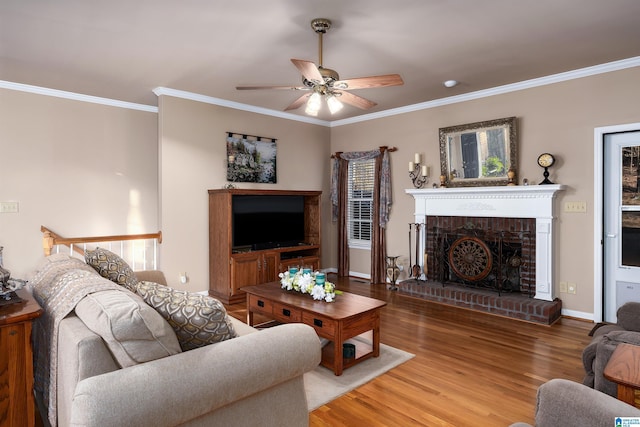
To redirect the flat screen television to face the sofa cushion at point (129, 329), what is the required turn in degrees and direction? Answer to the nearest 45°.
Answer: approximately 45° to its right

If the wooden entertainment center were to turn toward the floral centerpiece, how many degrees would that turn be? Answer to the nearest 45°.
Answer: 0° — it already faces it

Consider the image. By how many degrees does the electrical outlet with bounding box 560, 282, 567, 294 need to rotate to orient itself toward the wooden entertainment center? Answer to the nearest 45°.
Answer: approximately 90° to its right

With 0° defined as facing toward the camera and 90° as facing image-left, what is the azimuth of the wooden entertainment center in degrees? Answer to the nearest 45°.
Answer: approximately 315°

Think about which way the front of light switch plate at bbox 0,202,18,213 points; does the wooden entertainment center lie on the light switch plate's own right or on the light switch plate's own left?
on the light switch plate's own left

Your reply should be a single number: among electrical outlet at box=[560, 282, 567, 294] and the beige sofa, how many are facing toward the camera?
1

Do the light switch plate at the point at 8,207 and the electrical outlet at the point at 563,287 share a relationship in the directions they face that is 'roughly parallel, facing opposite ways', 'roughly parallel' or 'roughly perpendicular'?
roughly perpendicular

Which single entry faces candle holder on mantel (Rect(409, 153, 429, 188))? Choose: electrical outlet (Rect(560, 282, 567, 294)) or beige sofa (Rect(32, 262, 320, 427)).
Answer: the beige sofa

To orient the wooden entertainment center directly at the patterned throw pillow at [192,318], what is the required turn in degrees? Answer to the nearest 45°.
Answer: approximately 45° to its right

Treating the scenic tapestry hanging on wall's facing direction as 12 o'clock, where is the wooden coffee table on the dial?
The wooden coffee table is roughly at 1 o'clock from the scenic tapestry hanging on wall.

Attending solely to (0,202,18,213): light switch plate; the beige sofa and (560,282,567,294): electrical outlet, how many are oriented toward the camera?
2

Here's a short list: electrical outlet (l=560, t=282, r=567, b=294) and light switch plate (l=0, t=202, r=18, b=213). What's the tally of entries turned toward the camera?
2

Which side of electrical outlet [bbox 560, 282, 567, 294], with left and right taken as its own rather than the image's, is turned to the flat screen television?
right

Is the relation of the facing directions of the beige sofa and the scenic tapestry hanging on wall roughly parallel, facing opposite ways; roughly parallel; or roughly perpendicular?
roughly perpendicular

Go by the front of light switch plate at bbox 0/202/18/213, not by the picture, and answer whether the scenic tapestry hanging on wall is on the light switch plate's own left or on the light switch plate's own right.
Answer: on the light switch plate's own left

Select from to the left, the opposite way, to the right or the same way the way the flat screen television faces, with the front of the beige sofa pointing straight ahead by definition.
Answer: to the right

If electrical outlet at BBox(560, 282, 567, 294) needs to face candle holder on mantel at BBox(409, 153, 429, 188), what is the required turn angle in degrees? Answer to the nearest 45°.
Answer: approximately 90° to its right
